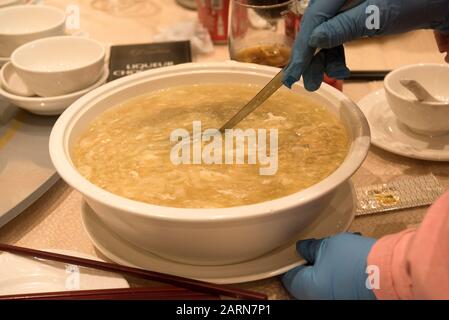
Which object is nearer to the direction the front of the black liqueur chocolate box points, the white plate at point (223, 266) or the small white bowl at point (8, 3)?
the white plate

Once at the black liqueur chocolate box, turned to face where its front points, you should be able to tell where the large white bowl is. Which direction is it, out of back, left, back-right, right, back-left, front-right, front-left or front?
front

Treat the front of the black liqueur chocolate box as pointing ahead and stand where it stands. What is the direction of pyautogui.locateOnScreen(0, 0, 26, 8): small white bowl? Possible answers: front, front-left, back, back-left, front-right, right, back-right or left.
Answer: back-right

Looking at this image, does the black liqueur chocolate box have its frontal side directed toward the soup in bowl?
yes

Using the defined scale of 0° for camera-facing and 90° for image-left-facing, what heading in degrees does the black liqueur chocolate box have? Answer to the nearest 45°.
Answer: approximately 0°

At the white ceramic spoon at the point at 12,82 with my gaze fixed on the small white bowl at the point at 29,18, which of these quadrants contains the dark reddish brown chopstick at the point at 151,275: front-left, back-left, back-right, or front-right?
back-right

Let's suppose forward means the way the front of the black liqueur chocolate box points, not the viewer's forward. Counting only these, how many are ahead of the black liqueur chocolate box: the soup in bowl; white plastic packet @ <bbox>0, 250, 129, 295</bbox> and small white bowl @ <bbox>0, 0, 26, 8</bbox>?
2

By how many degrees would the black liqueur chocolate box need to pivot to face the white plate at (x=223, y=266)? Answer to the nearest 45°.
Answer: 0° — it already faces it

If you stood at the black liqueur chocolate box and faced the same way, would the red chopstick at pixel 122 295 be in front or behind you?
in front

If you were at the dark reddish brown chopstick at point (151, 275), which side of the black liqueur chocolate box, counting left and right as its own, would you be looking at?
front

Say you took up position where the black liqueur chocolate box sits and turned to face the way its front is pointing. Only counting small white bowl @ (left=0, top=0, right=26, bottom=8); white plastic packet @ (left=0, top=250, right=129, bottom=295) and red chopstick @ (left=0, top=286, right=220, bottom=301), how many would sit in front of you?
2
